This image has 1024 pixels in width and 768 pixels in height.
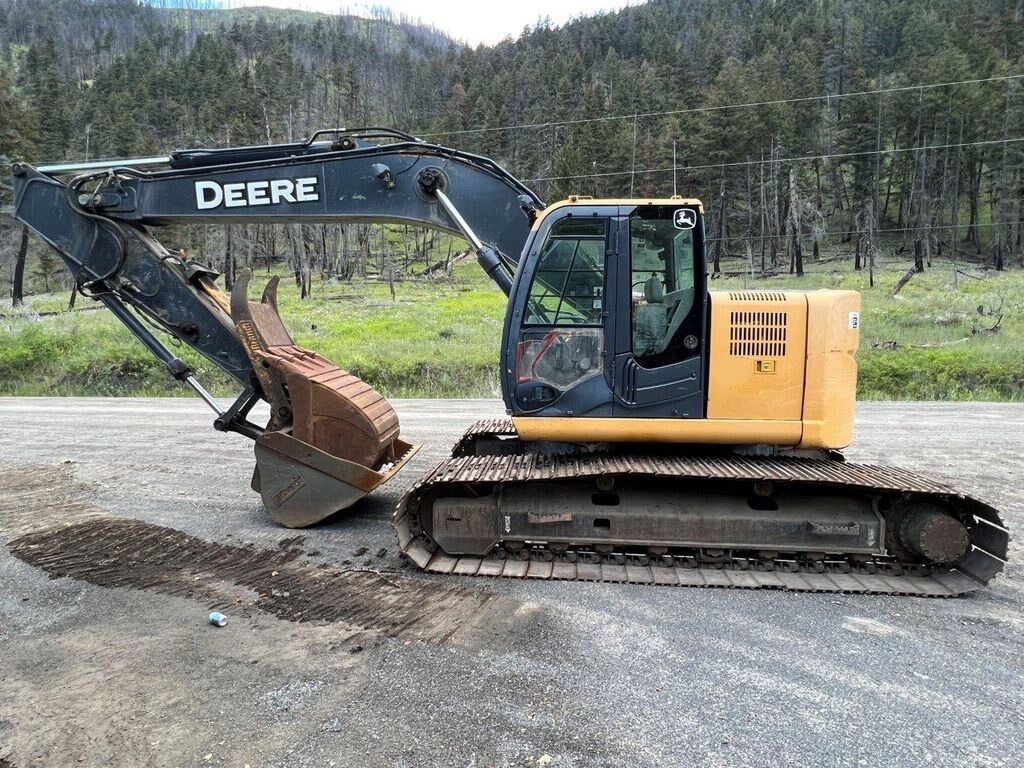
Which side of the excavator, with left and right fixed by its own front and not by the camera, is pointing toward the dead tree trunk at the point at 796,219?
right

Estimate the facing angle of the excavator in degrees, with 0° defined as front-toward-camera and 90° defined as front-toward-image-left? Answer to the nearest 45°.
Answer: approximately 90°

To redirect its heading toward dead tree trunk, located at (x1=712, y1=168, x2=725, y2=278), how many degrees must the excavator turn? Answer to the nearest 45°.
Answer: approximately 90° to its right
